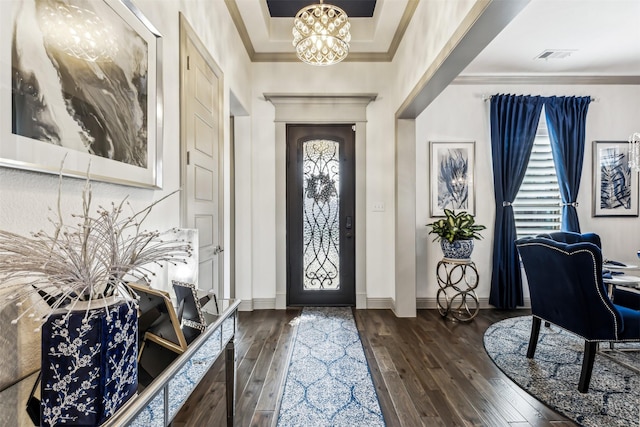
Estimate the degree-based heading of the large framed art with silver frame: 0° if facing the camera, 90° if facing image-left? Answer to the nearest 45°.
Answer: approximately 315°

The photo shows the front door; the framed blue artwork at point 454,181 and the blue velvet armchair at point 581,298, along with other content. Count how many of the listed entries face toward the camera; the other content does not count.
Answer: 2

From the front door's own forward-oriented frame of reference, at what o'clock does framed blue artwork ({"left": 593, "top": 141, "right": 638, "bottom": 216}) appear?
The framed blue artwork is roughly at 9 o'clock from the front door.

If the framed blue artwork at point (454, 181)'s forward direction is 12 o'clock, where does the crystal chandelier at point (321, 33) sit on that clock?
The crystal chandelier is roughly at 1 o'clock from the framed blue artwork.

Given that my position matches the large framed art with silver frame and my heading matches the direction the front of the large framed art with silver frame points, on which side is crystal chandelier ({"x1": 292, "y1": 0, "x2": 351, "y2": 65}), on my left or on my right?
on my left

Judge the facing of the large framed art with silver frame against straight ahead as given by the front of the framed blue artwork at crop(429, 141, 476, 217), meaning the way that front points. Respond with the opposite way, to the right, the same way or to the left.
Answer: to the left
